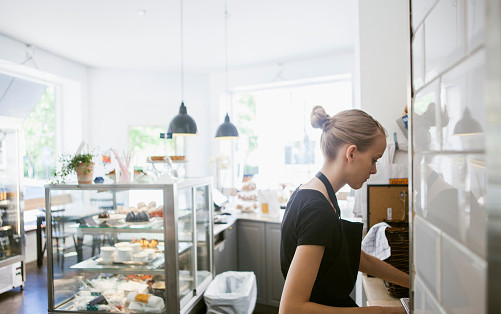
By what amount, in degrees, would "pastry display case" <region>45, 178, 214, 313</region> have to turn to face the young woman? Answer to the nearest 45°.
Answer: approximately 90° to its left

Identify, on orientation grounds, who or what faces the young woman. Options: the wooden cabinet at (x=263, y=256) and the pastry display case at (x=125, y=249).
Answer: the wooden cabinet

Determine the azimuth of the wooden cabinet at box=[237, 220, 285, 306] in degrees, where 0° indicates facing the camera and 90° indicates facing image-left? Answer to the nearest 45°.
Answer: approximately 0°

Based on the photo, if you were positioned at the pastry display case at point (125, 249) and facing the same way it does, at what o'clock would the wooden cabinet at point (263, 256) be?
The wooden cabinet is roughly at 5 o'clock from the pastry display case.

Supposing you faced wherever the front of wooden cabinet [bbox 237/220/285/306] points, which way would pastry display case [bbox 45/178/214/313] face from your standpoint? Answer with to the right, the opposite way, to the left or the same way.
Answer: to the right

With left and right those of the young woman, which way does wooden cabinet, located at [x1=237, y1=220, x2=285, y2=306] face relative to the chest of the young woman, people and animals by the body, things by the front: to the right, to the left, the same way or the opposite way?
to the right

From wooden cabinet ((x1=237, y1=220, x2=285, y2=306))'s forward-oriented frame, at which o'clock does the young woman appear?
The young woman is roughly at 12 o'clock from the wooden cabinet.

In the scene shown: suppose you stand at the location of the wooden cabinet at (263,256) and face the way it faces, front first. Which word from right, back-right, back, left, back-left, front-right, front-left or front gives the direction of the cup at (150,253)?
front-right

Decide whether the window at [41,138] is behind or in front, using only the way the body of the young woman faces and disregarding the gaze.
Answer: behind

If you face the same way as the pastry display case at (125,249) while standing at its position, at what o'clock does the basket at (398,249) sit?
The basket is roughly at 8 o'clock from the pastry display case.

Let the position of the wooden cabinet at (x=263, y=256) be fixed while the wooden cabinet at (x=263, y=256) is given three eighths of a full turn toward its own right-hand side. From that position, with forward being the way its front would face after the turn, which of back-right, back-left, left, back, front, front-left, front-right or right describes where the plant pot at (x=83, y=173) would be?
left
